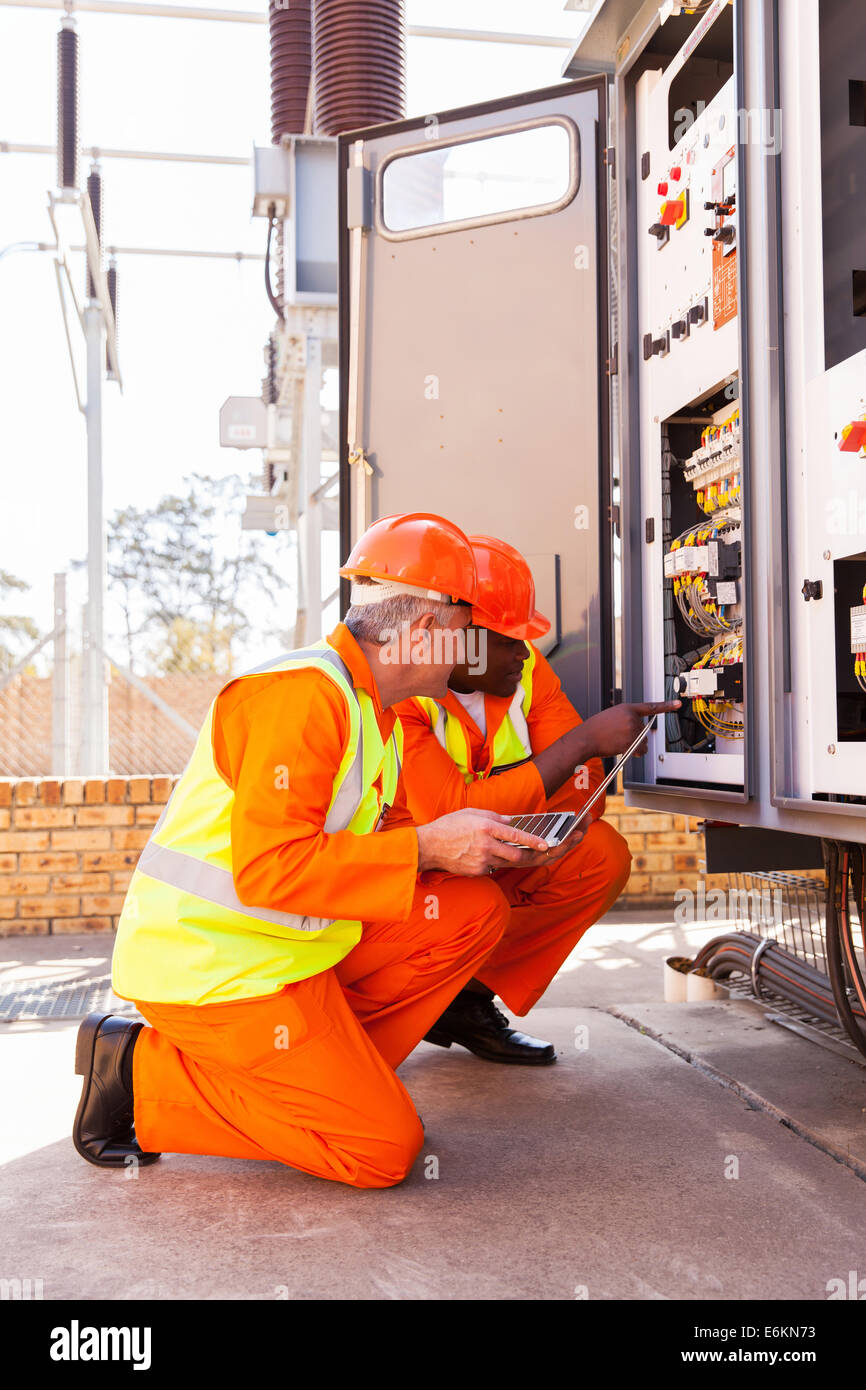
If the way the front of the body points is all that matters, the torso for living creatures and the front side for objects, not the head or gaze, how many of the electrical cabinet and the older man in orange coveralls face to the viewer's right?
1

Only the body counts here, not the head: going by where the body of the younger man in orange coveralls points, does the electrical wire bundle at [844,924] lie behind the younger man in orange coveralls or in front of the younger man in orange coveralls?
in front

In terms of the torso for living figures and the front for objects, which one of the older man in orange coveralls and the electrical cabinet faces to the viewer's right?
the older man in orange coveralls

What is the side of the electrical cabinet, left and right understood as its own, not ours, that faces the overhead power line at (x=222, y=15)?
right

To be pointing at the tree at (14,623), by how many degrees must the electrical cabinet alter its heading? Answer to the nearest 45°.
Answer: approximately 90° to its right

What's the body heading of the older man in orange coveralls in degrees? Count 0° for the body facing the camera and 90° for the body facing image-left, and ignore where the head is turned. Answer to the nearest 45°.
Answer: approximately 270°

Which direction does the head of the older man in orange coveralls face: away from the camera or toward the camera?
away from the camera

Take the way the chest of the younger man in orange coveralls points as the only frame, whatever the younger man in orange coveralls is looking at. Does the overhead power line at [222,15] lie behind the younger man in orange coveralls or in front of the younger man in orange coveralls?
behind

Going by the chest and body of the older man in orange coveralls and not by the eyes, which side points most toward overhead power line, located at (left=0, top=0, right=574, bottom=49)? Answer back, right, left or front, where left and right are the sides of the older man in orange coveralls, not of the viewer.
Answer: left

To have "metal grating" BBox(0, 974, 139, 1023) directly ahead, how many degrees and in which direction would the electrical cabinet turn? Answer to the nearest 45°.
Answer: approximately 45° to its right

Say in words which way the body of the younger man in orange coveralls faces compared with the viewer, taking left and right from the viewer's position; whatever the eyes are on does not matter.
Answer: facing the viewer and to the right of the viewer

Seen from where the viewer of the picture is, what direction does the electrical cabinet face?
facing the viewer and to the left of the viewer
